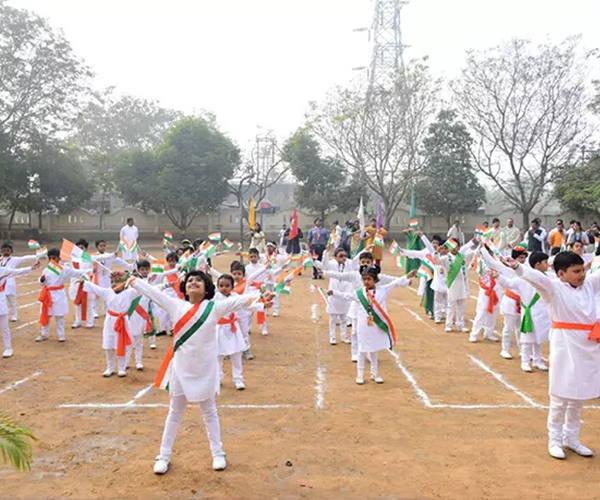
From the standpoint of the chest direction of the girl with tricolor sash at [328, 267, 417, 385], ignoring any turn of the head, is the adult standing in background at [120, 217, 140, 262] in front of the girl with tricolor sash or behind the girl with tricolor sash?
behind

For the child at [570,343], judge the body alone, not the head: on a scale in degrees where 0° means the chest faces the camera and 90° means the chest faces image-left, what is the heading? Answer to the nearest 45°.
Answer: approximately 315°

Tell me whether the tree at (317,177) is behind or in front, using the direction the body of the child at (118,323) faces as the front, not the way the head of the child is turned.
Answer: behind

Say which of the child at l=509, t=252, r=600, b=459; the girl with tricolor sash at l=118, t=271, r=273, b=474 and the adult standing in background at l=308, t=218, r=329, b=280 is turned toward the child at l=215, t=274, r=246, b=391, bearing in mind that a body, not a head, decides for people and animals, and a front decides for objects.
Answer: the adult standing in background

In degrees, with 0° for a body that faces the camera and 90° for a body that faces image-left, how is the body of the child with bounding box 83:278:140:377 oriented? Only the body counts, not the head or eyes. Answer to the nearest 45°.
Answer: approximately 0°

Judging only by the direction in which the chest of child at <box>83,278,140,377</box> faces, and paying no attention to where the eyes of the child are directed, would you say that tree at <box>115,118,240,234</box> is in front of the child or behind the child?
behind

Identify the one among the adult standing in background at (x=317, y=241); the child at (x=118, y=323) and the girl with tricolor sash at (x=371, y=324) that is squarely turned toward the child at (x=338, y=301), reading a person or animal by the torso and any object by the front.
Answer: the adult standing in background
